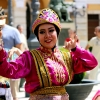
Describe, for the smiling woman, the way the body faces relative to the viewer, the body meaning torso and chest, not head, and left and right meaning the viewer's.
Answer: facing the viewer and to the right of the viewer

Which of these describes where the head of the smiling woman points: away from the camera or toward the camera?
toward the camera
